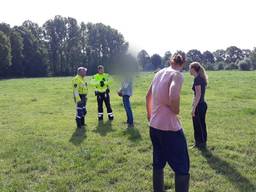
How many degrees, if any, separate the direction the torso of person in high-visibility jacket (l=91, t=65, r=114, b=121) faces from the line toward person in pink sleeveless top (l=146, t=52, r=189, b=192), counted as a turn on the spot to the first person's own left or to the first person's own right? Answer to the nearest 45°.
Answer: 0° — they already face them

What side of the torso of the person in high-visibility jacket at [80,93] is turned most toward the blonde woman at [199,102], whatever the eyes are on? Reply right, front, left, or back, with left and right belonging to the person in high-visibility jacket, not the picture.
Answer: front

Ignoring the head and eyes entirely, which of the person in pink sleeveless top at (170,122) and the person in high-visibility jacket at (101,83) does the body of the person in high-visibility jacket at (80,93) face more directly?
the person in pink sleeveless top

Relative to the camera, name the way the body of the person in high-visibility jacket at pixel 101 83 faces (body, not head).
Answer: toward the camera

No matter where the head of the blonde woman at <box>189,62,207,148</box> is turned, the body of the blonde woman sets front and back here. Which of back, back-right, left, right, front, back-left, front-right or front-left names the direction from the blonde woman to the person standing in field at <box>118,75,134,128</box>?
front-right

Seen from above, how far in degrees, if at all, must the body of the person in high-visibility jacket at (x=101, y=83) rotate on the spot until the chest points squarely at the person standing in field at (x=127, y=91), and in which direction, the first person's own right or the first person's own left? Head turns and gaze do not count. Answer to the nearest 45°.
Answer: approximately 45° to the first person's own left

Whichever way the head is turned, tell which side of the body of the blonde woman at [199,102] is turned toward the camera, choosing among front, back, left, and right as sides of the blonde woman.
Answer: left

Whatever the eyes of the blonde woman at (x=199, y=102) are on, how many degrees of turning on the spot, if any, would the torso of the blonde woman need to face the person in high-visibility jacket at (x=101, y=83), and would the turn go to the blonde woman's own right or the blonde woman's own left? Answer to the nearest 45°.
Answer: approximately 45° to the blonde woman's own right

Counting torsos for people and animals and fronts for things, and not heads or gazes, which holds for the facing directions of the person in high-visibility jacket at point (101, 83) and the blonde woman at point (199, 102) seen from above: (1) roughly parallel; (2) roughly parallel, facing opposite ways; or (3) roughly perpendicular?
roughly perpendicular

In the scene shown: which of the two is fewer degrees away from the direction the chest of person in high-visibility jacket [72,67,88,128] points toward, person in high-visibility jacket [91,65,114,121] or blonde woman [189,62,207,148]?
the blonde woman

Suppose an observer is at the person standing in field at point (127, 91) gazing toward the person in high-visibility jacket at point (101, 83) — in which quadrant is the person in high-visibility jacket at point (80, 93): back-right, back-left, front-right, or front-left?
front-left

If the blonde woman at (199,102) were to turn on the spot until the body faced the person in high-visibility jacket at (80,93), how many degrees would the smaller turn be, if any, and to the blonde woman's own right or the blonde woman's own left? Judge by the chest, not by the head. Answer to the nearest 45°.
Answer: approximately 45° to the blonde woman's own right

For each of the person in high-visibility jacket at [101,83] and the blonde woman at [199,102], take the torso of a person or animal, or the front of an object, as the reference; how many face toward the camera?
1

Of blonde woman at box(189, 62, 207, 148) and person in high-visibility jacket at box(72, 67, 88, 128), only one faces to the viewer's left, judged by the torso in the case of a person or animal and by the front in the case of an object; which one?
the blonde woman

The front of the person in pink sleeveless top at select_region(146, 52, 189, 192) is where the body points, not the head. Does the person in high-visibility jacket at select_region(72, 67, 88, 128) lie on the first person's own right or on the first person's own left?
on the first person's own left

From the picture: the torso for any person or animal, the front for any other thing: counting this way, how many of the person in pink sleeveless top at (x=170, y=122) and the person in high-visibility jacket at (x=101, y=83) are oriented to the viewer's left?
0
